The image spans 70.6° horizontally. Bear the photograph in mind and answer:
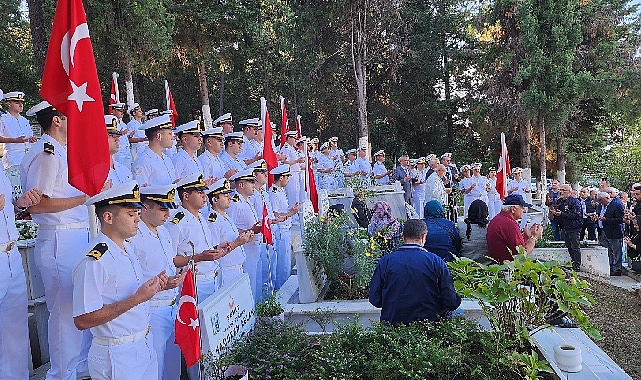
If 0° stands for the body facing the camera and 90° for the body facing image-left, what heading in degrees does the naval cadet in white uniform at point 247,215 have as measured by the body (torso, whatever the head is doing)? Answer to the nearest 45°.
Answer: approximately 315°

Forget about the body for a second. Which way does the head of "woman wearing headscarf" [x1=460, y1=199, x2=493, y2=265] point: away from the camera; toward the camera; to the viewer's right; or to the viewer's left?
away from the camera

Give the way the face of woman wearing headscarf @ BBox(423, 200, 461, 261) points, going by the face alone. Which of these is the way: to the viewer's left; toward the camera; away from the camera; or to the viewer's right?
away from the camera

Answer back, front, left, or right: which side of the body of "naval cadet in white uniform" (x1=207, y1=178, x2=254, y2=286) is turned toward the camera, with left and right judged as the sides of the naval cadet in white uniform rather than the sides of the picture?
right

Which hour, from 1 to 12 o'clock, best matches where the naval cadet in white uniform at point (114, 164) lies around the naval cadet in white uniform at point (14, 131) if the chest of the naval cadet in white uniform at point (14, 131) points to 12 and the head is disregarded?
the naval cadet in white uniform at point (114, 164) is roughly at 1 o'clock from the naval cadet in white uniform at point (14, 131).

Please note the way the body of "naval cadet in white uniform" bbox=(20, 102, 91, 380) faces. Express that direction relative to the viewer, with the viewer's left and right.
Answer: facing to the right of the viewer

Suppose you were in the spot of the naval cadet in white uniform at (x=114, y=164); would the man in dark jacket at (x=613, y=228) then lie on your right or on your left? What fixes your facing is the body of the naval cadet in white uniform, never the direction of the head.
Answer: on your left

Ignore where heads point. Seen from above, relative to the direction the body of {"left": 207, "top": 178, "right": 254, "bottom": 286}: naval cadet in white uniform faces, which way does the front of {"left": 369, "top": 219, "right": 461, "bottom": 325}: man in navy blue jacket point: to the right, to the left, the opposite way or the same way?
to the left

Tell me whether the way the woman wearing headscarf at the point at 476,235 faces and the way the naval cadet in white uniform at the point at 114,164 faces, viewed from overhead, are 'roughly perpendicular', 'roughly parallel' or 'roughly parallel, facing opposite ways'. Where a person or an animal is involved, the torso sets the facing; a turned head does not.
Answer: roughly perpendicular

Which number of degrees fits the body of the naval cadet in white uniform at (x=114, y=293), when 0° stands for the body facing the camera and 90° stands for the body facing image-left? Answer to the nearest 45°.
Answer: approximately 315°
